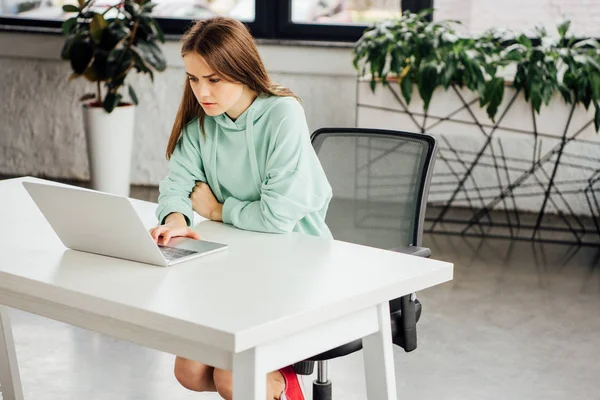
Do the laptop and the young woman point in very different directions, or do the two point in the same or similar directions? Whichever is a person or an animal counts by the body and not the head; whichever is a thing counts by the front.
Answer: very different directions

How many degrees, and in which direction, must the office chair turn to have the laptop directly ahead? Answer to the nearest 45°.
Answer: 0° — it already faces it

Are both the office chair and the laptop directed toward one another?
yes

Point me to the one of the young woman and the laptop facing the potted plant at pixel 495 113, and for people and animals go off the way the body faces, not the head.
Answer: the laptop

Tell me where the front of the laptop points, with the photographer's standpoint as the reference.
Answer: facing away from the viewer and to the right of the viewer

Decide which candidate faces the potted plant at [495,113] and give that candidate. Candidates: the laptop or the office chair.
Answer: the laptop

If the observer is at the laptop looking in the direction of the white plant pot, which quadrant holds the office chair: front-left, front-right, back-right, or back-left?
front-right

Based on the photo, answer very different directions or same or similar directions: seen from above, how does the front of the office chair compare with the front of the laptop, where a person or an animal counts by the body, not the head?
very different directions

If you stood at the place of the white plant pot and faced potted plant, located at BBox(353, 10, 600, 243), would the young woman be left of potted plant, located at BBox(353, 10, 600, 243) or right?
right

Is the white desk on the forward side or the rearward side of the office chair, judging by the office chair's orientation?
on the forward side

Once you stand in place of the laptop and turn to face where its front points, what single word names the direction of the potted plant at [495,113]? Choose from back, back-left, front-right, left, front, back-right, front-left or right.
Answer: front

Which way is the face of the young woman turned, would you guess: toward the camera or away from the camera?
toward the camera

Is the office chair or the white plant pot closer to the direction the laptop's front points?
the office chair

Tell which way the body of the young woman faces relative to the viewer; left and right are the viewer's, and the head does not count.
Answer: facing the viewer and to the left of the viewer

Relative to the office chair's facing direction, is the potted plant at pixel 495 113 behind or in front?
behind
